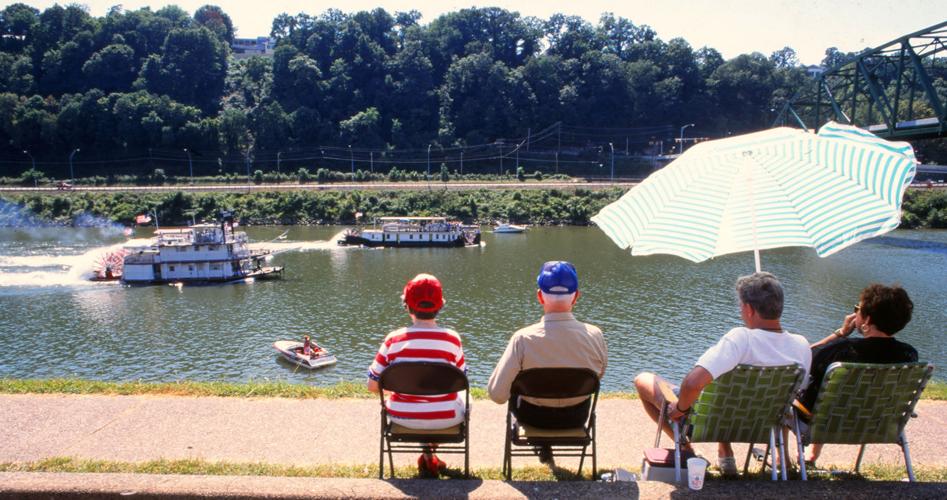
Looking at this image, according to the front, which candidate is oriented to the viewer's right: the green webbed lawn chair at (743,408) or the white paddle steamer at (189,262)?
the white paddle steamer

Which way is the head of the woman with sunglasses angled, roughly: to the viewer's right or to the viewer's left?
to the viewer's left

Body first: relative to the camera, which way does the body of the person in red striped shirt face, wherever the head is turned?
away from the camera

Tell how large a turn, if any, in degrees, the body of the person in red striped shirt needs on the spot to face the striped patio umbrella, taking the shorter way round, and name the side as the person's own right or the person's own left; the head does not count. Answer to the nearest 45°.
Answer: approximately 90° to the person's own right

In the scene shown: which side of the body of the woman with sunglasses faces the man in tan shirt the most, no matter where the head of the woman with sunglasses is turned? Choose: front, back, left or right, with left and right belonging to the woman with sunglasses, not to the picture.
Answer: left

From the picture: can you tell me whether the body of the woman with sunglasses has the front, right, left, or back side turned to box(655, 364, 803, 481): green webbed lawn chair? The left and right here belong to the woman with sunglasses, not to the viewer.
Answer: left

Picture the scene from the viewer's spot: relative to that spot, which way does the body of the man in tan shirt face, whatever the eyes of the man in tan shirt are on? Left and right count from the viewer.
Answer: facing away from the viewer

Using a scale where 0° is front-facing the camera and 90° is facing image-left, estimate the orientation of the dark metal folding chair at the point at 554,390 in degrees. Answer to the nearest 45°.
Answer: approximately 180°

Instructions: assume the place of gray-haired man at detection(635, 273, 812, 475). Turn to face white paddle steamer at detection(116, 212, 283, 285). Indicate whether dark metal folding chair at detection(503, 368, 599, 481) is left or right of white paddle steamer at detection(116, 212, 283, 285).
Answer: left

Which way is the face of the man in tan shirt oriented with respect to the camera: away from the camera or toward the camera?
away from the camera

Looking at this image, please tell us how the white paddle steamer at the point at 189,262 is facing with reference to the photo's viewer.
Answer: facing to the right of the viewer

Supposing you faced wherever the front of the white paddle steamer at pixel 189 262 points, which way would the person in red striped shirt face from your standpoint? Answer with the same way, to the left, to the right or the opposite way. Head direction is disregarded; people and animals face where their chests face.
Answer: to the left

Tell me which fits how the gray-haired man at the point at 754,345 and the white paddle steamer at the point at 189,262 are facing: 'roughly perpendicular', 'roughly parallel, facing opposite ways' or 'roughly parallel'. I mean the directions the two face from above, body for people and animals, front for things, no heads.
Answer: roughly perpendicular
